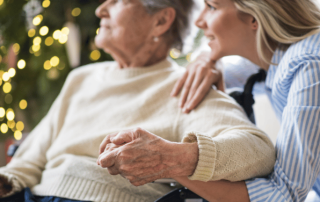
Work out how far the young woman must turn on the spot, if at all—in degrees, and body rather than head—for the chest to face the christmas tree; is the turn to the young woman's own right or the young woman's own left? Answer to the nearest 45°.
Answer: approximately 45° to the young woman's own right

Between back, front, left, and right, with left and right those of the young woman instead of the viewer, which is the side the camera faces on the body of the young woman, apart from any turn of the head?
left

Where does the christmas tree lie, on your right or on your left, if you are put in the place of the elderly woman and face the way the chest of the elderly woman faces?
on your right

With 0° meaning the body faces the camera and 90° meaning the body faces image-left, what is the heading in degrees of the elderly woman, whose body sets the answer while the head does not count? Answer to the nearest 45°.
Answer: approximately 45°

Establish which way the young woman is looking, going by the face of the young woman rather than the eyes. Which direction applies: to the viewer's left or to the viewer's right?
to the viewer's left
